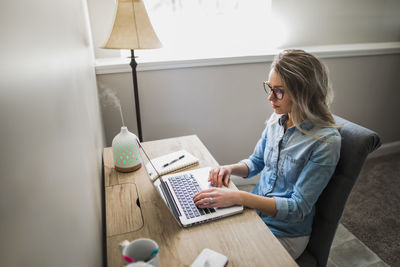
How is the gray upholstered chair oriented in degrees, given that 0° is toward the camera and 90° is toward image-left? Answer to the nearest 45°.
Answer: approximately 90°

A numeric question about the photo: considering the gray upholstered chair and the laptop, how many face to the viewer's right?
1

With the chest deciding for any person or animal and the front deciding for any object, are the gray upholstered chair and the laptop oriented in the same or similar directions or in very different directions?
very different directions

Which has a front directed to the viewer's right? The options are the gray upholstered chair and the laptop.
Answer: the laptop

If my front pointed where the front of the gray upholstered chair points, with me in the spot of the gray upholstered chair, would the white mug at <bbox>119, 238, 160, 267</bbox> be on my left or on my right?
on my left

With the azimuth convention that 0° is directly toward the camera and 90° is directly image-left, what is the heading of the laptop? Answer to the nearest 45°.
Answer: approximately 270°

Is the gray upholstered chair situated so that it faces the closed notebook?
yes
